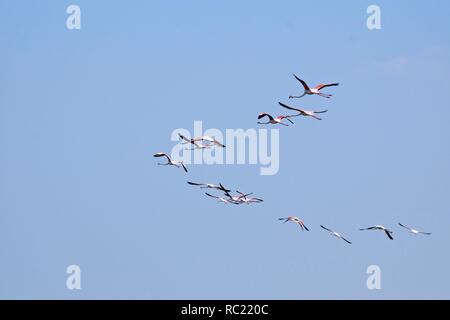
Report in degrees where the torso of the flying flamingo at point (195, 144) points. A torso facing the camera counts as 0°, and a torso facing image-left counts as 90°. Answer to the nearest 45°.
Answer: approximately 90°
